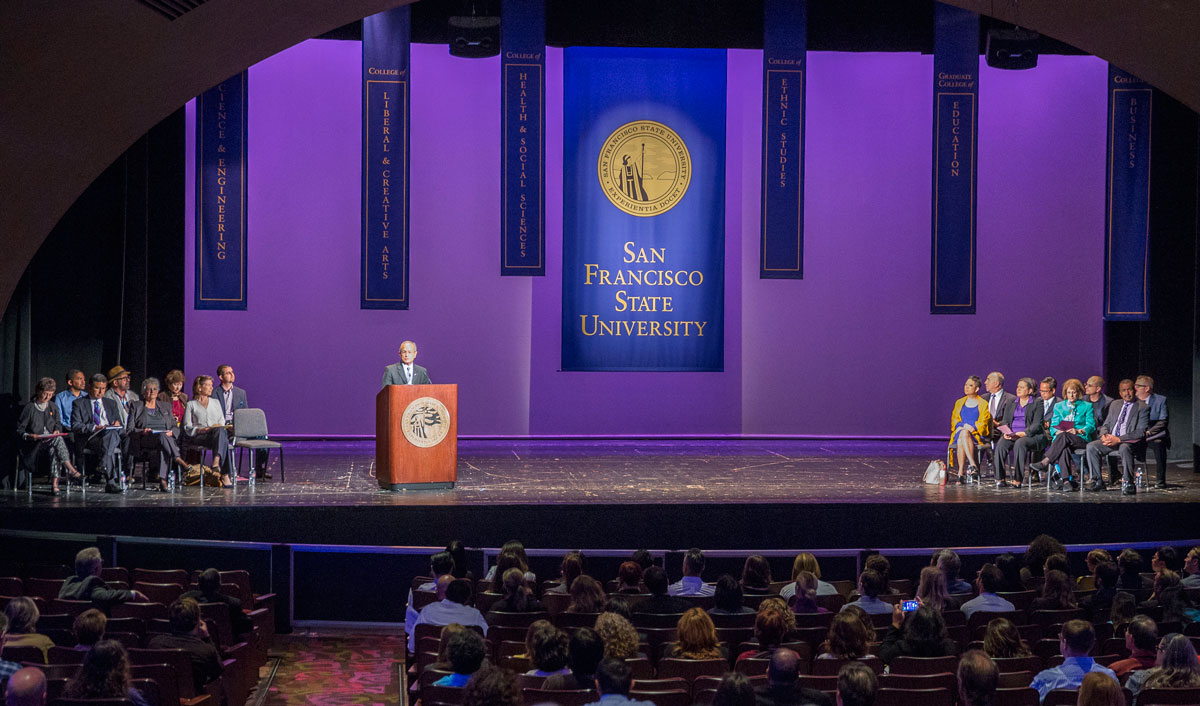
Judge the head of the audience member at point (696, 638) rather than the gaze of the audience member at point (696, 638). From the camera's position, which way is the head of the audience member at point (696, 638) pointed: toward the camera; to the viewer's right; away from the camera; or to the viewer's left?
away from the camera

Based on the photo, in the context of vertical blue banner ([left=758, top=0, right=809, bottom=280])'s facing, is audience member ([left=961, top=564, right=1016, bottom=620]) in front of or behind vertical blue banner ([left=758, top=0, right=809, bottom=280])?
in front

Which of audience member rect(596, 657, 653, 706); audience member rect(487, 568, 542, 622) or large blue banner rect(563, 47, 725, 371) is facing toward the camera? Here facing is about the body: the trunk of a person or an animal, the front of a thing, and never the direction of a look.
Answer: the large blue banner

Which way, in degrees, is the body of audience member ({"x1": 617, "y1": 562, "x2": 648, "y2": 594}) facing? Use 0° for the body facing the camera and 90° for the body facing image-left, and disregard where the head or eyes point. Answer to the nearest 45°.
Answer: approximately 180°

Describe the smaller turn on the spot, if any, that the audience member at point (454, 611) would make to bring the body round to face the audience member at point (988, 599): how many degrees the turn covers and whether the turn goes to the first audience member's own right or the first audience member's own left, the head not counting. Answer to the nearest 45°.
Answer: approximately 90° to the first audience member's own right

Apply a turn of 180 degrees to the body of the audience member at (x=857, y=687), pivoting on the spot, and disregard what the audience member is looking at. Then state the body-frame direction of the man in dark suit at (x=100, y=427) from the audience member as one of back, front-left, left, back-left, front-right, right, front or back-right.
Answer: back-right

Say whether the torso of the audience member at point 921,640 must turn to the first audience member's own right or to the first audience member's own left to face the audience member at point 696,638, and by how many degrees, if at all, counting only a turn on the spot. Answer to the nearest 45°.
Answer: approximately 90° to the first audience member's own left

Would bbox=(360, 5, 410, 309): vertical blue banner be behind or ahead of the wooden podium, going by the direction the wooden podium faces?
behind

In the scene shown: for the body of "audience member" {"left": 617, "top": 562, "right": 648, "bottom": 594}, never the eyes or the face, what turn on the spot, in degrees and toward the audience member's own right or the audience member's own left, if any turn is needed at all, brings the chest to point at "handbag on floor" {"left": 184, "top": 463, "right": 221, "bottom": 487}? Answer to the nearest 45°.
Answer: approximately 45° to the audience member's own left

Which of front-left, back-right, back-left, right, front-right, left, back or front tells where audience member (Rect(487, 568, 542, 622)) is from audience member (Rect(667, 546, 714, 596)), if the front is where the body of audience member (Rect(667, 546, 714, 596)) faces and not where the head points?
back-left

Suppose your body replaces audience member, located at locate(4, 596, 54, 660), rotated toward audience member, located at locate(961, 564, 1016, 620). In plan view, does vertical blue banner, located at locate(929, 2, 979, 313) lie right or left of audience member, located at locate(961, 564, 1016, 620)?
left

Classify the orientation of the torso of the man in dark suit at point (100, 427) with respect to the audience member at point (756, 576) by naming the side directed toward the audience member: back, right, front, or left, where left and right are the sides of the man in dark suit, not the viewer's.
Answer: front

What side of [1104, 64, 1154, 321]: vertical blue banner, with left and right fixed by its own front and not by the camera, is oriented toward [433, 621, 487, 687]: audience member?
front

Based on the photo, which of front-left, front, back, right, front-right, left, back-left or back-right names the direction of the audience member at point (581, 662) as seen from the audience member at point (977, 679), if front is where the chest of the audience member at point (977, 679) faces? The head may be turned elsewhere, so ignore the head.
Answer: left

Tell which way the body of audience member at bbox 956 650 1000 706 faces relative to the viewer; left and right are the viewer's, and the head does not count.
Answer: facing away from the viewer

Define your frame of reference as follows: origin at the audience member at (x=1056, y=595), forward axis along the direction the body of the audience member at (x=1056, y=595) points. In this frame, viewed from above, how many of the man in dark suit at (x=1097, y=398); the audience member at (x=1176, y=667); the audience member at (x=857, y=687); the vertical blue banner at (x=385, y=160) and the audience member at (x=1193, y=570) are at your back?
2

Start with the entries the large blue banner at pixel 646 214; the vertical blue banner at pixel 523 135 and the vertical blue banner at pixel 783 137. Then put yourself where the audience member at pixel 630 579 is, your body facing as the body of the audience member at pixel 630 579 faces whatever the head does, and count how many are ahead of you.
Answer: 3

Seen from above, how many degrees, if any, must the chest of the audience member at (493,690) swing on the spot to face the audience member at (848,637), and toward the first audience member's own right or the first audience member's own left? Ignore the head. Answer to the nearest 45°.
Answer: approximately 45° to the first audience member's own right
